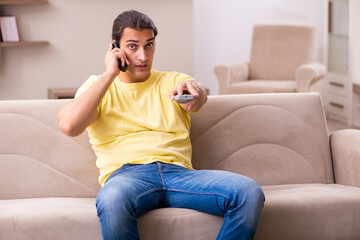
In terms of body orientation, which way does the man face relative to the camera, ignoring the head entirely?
toward the camera

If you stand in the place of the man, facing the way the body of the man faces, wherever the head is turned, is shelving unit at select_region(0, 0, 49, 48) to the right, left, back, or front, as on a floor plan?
back

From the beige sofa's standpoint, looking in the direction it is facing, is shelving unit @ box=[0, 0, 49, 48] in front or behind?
behind

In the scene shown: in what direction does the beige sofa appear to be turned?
toward the camera
